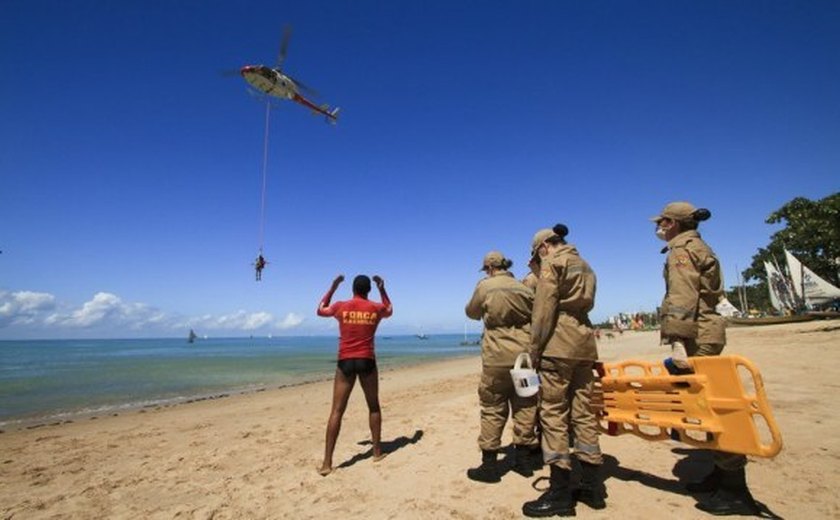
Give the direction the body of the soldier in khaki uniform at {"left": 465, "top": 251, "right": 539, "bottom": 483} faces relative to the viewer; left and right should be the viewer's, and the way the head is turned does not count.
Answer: facing away from the viewer and to the left of the viewer

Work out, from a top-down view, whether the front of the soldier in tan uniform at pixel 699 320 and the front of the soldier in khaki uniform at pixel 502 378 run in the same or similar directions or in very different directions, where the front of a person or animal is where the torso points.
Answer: same or similar directions

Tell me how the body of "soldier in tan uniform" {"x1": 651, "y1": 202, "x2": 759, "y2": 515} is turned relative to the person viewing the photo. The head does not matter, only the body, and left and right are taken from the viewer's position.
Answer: facing to the left of the viewer

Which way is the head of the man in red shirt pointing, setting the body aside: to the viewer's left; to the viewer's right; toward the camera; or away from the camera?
away from the camera

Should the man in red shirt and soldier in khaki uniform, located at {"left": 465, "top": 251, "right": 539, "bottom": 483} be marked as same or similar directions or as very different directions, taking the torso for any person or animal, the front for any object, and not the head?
same or similar directions

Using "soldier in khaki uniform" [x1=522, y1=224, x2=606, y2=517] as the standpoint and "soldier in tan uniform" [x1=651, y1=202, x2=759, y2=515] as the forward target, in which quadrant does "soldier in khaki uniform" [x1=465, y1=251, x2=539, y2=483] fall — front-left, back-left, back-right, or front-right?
back-left

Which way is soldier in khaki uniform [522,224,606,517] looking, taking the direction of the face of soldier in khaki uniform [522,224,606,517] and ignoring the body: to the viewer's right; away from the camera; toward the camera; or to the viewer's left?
to the viewer's left

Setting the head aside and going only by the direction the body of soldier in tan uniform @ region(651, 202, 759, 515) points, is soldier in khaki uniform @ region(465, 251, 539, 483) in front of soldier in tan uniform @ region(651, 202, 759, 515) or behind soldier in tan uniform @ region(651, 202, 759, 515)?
in front

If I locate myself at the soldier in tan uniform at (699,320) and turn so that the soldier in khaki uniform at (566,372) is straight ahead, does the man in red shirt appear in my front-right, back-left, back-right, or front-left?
front-right

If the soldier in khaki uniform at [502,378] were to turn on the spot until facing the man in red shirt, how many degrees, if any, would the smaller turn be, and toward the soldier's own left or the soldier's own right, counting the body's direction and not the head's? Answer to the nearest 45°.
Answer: approximately 45° to the soldier's own left

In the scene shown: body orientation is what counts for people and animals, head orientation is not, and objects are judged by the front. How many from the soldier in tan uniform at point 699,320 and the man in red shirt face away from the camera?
1

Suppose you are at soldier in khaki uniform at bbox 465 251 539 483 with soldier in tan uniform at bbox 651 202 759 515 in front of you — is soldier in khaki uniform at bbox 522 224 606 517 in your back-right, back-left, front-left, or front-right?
front-right

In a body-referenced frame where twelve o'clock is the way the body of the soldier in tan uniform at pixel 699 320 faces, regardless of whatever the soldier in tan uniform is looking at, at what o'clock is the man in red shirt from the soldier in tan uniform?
The man in red shirt is roughly at 12 o'clock from the soldier in tan uniform.

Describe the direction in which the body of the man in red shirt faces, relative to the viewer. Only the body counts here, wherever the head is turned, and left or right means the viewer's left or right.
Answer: facing away from the viewer

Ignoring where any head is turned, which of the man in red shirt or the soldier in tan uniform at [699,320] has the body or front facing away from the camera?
the man in red shirt
